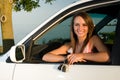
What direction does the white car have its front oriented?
to the viewer's left

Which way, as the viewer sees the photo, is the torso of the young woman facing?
toward the camera

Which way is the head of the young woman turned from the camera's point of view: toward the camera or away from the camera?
toward the camera
